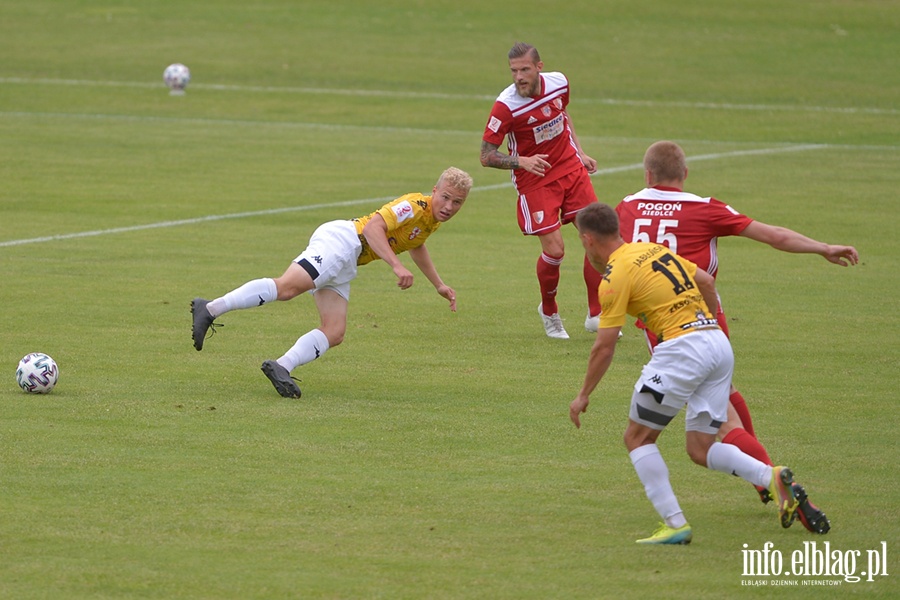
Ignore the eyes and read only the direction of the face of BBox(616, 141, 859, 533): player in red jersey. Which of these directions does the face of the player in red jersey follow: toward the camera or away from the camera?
away from the camera

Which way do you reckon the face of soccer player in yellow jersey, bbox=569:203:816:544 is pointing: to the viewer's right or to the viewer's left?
to the viewer's left

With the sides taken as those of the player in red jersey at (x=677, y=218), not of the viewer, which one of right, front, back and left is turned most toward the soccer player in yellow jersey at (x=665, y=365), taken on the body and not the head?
back

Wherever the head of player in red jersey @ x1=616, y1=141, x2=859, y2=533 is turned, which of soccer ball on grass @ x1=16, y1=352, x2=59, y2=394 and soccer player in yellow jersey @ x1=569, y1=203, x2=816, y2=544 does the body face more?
the soccer ball on grass

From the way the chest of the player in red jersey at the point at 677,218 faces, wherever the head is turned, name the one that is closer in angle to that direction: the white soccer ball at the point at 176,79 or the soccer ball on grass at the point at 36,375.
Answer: the white soccer ball

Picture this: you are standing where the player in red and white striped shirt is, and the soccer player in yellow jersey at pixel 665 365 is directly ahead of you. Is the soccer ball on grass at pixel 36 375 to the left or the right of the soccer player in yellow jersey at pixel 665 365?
right

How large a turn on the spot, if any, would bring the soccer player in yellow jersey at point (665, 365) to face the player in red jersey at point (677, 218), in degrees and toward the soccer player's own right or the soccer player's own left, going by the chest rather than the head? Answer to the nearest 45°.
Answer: approximately 45° to the soccer player's own right

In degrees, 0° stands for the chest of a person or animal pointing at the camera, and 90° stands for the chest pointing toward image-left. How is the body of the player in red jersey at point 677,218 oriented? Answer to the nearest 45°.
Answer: approximately 180°

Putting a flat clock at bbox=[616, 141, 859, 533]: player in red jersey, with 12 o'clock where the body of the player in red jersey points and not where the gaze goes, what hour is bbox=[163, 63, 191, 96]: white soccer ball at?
The white soccer ball is roughly at 11 o'clock from the player in red jersey.

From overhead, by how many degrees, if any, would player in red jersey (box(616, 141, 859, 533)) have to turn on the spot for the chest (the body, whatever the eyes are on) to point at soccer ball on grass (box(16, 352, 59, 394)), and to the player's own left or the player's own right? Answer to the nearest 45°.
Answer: approximately 90° to the player's own left

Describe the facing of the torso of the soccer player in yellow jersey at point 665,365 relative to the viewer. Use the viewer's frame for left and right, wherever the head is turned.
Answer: facing away from the viewer and to the left of the viewer
